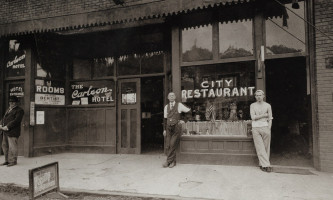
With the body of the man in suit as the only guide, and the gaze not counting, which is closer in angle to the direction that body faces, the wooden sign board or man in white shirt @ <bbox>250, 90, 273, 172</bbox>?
the wooden sign board

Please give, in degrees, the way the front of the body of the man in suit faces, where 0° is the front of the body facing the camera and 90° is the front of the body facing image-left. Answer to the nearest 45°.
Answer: approximately 45°

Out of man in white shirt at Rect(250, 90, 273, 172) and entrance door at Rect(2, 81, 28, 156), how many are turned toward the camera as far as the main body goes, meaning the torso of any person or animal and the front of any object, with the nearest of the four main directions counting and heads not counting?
2

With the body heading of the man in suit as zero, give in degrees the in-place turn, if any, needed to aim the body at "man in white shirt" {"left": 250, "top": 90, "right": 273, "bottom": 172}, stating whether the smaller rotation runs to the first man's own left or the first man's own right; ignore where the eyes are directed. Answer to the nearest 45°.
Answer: approximately 90° to the first man's own left

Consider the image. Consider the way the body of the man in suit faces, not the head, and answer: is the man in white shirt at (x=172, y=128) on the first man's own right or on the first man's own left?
on the first man's own left

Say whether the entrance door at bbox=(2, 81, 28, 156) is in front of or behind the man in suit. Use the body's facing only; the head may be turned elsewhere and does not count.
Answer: behind

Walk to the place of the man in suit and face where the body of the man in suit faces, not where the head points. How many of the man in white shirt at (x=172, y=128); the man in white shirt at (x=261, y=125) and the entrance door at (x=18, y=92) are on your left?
2
